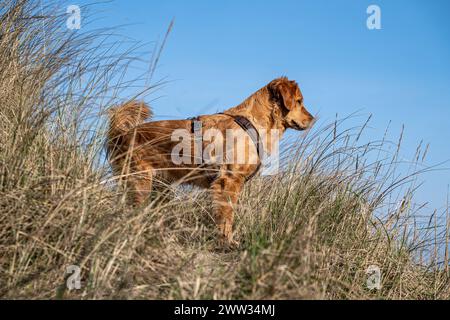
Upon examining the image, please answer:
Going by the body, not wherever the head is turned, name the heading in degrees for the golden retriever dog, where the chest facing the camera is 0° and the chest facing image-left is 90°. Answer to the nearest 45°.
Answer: approximately 270°
